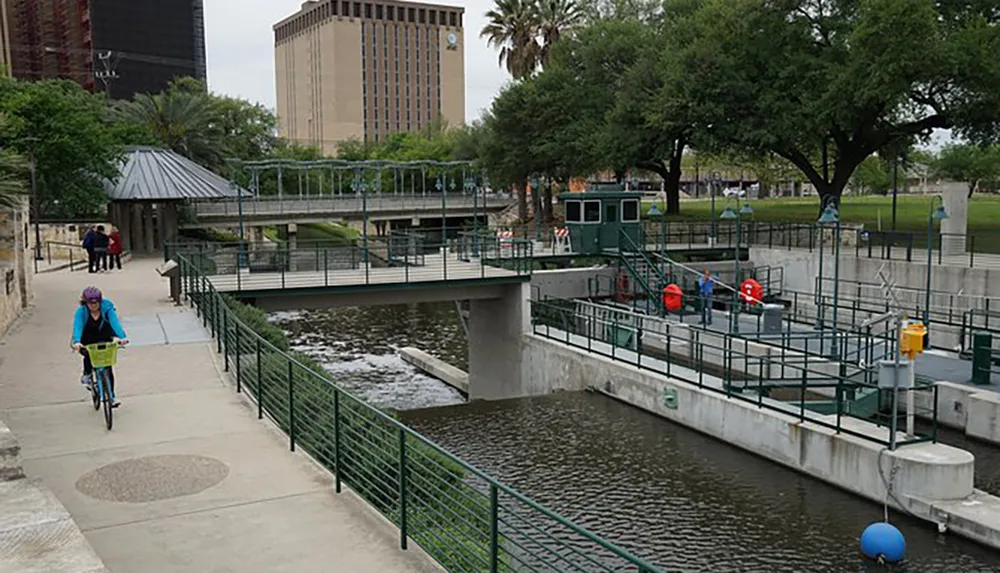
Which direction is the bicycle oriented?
toward the camera

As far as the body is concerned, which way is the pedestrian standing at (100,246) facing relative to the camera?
away from the camera

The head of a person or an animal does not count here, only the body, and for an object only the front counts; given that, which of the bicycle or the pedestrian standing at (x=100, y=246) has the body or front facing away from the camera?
the pedestrian standing

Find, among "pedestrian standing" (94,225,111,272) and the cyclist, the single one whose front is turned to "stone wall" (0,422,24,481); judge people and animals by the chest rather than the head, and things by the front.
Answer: the cyclist

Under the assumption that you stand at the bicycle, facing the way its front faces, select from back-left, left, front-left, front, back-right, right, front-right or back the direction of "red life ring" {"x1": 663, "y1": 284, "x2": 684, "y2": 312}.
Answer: back-left

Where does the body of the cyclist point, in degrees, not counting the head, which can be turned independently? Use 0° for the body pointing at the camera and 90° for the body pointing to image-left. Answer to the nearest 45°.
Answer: approximately 0°

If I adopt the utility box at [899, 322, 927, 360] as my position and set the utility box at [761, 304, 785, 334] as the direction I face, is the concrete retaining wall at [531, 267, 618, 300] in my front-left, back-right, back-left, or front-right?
front-left

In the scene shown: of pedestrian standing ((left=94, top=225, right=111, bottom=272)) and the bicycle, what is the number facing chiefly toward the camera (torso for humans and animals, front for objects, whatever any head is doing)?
1

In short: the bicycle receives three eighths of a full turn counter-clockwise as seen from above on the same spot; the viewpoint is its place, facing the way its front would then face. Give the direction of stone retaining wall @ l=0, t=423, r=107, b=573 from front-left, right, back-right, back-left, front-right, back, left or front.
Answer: back-right

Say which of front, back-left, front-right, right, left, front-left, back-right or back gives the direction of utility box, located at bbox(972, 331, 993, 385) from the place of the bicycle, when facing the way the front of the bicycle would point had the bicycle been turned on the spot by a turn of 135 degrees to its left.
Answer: front-right

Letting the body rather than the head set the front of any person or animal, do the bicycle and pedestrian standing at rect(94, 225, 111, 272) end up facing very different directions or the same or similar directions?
very different directions

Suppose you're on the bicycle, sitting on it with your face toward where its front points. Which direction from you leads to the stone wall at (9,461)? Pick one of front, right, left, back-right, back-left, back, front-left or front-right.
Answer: front

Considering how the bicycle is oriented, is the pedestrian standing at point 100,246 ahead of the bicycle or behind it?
behind

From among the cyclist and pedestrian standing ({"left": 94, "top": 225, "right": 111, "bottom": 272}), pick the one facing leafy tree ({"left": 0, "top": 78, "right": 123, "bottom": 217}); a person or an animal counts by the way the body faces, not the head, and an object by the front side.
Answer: the pedestrian standing

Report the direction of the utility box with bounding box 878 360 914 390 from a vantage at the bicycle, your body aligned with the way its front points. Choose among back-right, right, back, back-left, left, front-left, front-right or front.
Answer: left

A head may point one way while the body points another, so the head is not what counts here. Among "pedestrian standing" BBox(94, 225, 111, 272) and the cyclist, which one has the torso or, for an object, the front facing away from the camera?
the pedestrian standing

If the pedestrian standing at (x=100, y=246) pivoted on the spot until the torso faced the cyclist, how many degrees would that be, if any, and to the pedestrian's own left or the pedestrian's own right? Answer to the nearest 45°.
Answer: approximately 180°

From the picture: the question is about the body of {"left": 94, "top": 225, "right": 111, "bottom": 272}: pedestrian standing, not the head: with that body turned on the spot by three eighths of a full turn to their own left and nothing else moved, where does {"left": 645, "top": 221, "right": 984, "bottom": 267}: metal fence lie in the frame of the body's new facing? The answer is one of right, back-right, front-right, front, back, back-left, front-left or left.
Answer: back-left
